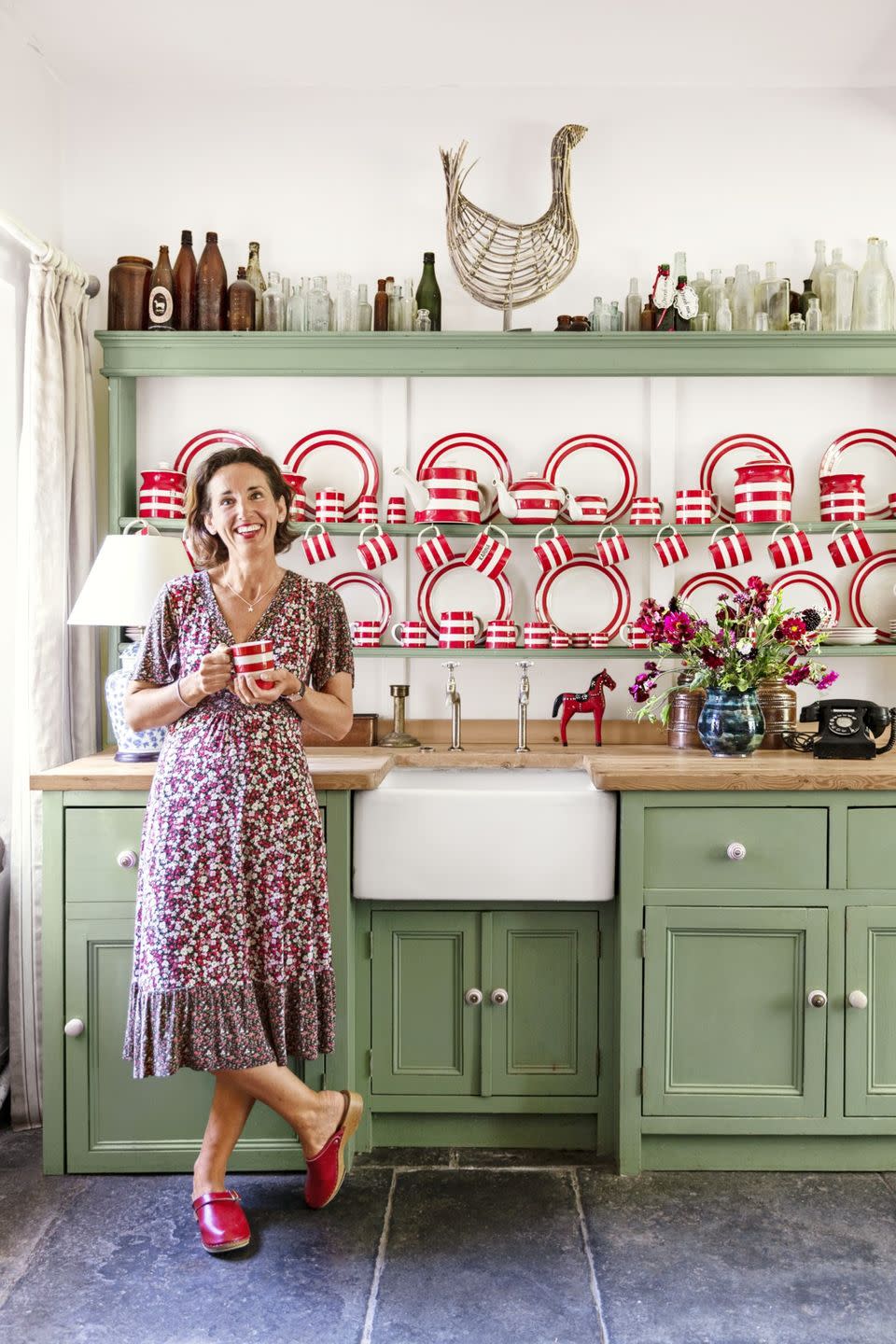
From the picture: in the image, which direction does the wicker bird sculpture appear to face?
to the viewer's right

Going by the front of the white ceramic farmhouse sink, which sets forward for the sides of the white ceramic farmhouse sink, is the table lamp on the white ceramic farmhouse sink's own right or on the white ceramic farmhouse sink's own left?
on the white ceramic farmhouse sink's own right

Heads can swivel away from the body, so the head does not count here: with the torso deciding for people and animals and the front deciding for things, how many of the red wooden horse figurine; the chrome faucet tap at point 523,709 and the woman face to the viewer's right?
1

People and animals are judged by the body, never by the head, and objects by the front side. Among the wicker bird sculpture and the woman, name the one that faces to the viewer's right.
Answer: the wicker bird sculpture

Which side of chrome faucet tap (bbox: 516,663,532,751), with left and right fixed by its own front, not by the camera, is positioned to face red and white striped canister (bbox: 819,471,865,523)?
left

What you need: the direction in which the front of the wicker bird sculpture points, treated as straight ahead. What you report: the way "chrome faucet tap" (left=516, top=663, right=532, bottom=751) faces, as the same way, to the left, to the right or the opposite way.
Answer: to the right

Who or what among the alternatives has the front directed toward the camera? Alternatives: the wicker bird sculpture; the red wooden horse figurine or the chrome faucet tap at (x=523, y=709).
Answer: the chrome faucet tap

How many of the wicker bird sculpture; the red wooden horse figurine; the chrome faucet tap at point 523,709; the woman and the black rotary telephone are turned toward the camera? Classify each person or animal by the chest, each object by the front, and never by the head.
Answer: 3

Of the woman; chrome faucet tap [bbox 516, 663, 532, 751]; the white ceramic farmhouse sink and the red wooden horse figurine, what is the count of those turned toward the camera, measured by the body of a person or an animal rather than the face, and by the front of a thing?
3
